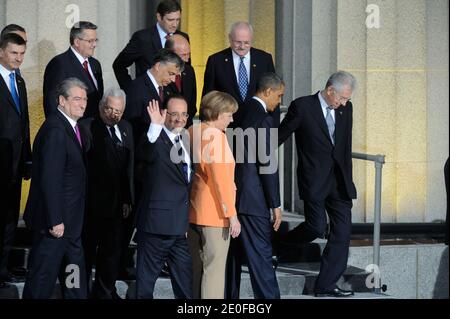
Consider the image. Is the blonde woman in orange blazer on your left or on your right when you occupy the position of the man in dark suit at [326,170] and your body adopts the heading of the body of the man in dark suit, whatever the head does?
on your right

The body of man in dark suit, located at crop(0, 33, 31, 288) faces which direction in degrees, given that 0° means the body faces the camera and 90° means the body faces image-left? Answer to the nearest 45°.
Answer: approximately 315°

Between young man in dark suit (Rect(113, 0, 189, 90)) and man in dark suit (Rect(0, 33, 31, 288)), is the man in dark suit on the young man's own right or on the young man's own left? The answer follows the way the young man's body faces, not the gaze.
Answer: on the young man's own right
